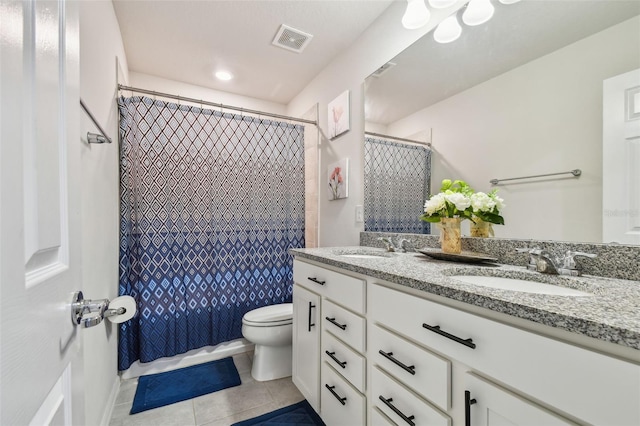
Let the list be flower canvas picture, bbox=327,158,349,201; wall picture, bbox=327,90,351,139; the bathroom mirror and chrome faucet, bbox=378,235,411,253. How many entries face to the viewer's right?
0

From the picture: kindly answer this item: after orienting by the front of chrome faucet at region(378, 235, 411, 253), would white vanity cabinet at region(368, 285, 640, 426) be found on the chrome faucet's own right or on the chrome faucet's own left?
on the chrome faucet's own left

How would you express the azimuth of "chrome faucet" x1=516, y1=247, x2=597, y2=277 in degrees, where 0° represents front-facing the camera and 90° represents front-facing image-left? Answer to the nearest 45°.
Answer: approximately 45°

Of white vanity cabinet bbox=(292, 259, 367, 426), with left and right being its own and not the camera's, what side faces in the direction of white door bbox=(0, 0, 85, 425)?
front

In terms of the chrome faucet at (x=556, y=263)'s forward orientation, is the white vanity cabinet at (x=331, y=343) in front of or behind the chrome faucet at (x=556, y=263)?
in front

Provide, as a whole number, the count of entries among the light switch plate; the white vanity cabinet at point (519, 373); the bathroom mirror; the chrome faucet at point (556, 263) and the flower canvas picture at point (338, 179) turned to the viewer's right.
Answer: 0

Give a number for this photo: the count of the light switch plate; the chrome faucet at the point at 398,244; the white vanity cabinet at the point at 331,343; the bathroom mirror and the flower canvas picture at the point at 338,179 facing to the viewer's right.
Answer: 0

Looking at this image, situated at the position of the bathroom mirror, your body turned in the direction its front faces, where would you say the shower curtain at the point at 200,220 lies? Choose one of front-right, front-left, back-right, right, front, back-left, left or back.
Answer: front-right

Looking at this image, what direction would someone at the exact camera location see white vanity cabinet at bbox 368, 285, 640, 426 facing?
facing the viewer and to the left of the viewer

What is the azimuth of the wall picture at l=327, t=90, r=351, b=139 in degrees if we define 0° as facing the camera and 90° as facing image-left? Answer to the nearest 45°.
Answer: approximately 45°

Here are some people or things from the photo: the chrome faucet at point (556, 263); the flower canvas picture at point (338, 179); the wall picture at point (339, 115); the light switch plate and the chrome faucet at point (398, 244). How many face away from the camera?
0
